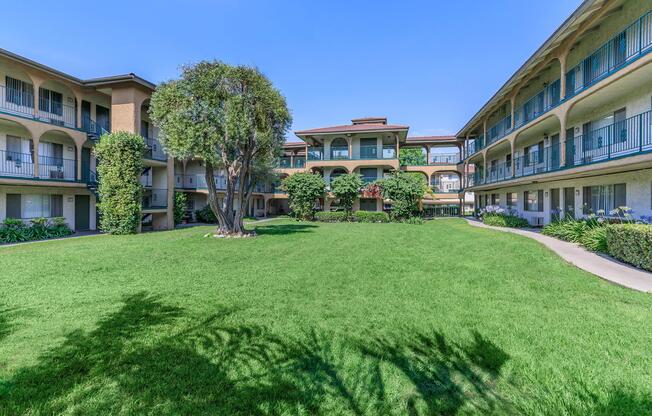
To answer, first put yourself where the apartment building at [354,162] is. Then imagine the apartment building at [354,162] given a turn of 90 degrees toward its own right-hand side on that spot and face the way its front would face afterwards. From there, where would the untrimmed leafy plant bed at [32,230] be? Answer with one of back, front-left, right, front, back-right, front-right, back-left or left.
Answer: front-left

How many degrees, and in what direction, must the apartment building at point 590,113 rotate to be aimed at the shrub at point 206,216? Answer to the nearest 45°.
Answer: approximately 45° to its right

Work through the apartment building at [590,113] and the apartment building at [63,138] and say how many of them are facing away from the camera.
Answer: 0

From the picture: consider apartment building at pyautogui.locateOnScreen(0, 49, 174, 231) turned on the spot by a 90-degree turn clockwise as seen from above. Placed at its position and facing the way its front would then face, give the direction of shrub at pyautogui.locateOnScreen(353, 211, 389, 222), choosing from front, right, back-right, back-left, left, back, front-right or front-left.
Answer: back-left

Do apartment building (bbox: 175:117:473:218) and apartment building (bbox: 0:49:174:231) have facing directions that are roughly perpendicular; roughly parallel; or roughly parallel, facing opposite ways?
roughly perpendicular

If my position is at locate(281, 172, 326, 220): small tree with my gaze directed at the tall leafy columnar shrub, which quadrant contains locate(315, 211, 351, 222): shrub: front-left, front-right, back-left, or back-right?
back-left

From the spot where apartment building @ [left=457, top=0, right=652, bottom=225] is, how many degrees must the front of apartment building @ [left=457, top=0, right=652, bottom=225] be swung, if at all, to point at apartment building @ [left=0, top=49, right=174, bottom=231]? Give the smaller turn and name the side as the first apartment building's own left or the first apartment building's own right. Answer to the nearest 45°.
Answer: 0° — it already faces it

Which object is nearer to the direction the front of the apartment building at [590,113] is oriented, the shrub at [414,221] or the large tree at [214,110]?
the large tree

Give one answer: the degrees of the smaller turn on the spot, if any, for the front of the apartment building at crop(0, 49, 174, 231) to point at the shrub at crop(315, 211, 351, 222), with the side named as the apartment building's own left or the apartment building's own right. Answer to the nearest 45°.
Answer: approximately 45° to the apartment building's own left

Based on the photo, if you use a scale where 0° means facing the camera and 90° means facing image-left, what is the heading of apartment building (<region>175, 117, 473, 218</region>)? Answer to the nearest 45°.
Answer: approximately 0°

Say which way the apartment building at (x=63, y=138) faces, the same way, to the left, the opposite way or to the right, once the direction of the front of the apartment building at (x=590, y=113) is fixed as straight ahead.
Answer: the opposite way

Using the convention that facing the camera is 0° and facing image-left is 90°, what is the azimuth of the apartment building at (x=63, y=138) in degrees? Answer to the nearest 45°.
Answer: approximately 315°

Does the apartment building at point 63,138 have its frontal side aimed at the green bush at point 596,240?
yes

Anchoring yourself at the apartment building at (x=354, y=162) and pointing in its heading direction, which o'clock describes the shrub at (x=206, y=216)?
The shrub is roughly at 2 o'clock from the apartment building.

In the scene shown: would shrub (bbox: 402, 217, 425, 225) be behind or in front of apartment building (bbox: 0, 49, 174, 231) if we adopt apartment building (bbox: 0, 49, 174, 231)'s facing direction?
in front

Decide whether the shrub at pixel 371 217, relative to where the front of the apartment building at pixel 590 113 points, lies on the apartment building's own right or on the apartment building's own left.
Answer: on the apartment building's own right
